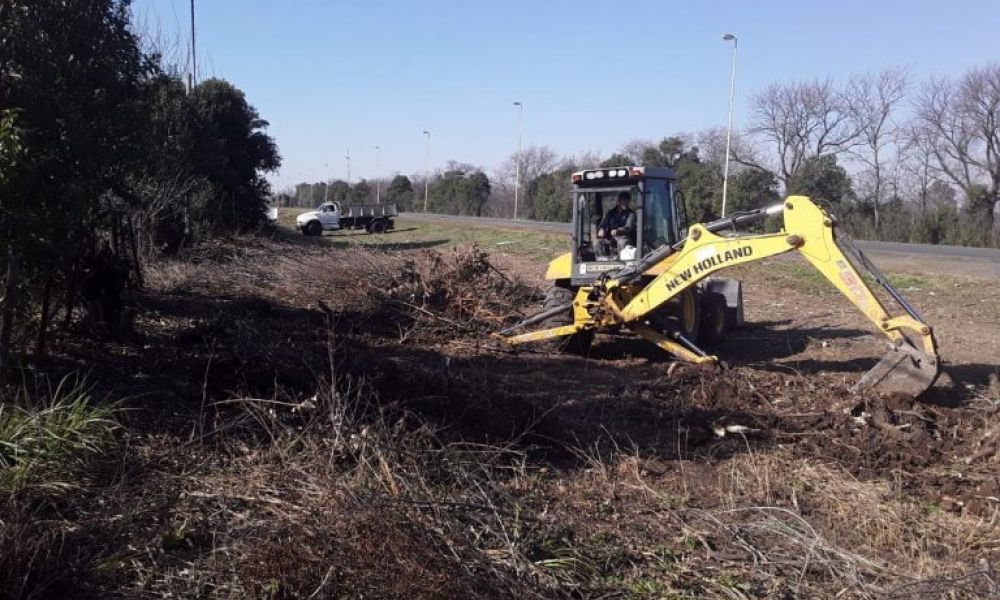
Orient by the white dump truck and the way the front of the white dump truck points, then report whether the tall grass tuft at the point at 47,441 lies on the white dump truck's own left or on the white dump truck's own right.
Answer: on the white dump truck's own left

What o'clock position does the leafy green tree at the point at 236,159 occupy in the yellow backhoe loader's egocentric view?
The leafy green tree is roughly at 9 o'clock from the yellow backhoe loader.

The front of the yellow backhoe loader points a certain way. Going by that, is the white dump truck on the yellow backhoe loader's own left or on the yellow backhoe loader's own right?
on the yellow backhoe loader's own left

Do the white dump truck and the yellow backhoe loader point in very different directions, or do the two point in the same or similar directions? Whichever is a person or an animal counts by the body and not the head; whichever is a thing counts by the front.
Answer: very different directions

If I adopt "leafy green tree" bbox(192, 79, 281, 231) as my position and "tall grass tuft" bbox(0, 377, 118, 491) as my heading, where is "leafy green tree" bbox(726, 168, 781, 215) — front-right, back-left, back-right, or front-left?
back-left

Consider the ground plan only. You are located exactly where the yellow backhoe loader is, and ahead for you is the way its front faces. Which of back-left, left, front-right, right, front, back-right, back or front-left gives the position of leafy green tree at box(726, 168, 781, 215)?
front-left

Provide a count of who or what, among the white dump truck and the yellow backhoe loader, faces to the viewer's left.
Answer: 1

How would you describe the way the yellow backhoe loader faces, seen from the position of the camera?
facing away from the viewer and to the right of the viewer

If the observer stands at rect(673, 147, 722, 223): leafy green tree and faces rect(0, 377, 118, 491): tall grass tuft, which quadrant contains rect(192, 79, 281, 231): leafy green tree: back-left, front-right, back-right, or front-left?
front-right

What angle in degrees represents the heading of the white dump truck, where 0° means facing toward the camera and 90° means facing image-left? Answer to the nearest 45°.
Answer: approximately 90°

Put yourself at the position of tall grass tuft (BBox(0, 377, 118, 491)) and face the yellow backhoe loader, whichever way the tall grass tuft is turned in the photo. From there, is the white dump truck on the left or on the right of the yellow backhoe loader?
left
